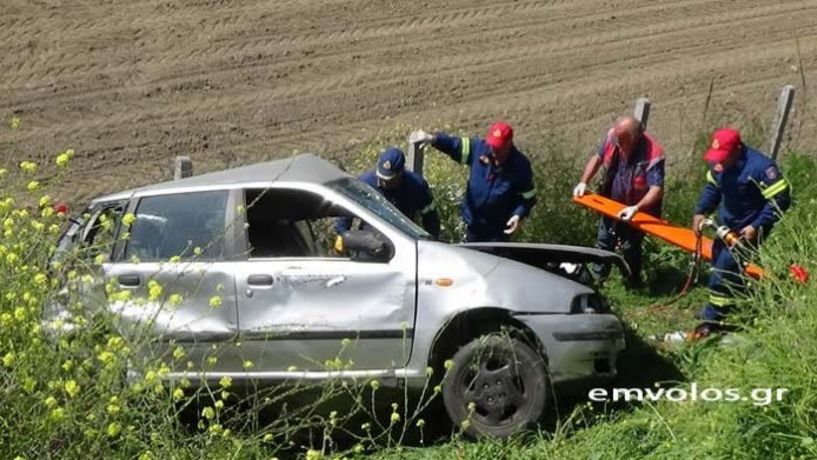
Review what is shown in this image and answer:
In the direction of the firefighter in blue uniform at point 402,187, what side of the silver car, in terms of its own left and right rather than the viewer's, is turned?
left

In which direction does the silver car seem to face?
to the viewer's right

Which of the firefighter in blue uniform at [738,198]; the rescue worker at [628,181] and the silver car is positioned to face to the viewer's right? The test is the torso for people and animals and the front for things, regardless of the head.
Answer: the silver car

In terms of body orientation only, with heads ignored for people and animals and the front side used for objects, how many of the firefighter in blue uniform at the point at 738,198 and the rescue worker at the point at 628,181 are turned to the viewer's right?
0

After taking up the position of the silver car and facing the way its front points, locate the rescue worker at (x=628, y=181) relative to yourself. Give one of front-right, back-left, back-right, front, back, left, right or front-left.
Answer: front-left

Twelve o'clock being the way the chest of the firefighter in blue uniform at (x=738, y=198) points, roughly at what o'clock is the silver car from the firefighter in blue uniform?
The silver car is roughly at 12 o'clock from the firefighter in blue uniform.

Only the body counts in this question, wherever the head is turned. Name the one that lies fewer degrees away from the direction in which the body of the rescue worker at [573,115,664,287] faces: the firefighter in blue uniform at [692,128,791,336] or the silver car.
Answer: the silver car

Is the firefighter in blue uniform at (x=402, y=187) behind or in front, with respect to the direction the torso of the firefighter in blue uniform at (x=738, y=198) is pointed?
in front

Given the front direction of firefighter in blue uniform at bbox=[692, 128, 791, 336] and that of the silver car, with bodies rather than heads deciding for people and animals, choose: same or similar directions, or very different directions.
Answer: very different directions

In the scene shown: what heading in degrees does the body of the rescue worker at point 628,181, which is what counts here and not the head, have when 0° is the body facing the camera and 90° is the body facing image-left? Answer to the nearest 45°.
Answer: approximately 45°

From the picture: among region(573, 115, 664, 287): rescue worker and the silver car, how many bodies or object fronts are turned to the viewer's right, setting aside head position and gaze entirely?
1

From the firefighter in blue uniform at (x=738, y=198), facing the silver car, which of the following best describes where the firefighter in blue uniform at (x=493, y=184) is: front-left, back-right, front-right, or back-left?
front-right

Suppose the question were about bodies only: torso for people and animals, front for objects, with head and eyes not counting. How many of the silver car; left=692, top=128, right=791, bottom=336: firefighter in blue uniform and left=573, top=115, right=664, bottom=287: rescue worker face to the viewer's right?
1

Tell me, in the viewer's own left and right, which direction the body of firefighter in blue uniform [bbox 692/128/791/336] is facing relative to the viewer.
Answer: facing the viewer and to the left of the viewer

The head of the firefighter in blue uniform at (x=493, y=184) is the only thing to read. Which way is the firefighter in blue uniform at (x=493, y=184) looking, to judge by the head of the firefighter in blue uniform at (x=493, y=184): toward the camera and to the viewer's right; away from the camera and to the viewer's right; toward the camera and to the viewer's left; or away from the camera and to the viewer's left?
toward the camera and to the viewer's left

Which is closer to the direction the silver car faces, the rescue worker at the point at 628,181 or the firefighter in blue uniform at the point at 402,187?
the rescue worker
